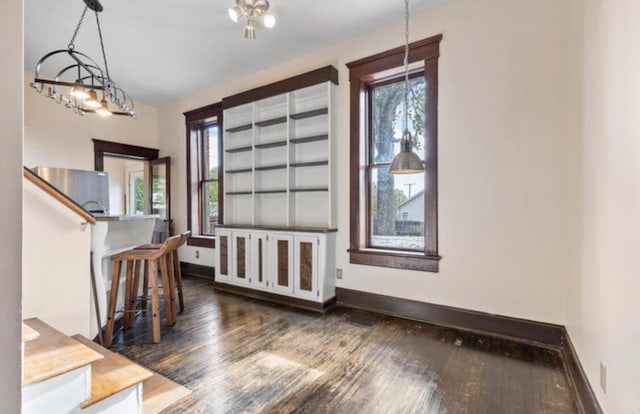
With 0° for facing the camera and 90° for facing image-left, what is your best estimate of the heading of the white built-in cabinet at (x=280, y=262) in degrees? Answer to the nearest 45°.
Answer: approximately 45°

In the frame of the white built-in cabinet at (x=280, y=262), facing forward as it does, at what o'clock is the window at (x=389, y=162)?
The window is roughly at 8 o'clock from the white built-in cabinet.

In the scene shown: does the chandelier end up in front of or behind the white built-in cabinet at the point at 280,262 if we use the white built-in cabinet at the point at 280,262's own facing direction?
in front

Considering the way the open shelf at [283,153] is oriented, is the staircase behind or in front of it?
in front

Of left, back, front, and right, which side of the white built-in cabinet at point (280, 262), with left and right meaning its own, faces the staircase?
front

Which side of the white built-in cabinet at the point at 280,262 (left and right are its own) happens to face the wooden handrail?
front

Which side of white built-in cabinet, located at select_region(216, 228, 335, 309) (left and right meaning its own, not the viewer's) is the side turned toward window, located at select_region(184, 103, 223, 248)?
right

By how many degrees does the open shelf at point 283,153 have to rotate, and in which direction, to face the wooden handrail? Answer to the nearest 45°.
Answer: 0° — it already faces it

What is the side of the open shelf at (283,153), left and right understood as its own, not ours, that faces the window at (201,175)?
right

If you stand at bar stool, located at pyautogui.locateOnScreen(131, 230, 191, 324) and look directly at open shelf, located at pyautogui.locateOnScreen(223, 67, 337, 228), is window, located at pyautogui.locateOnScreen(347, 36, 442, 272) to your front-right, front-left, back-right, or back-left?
front-right

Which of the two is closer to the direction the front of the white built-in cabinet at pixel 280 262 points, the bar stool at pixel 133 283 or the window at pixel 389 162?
the bar stool
